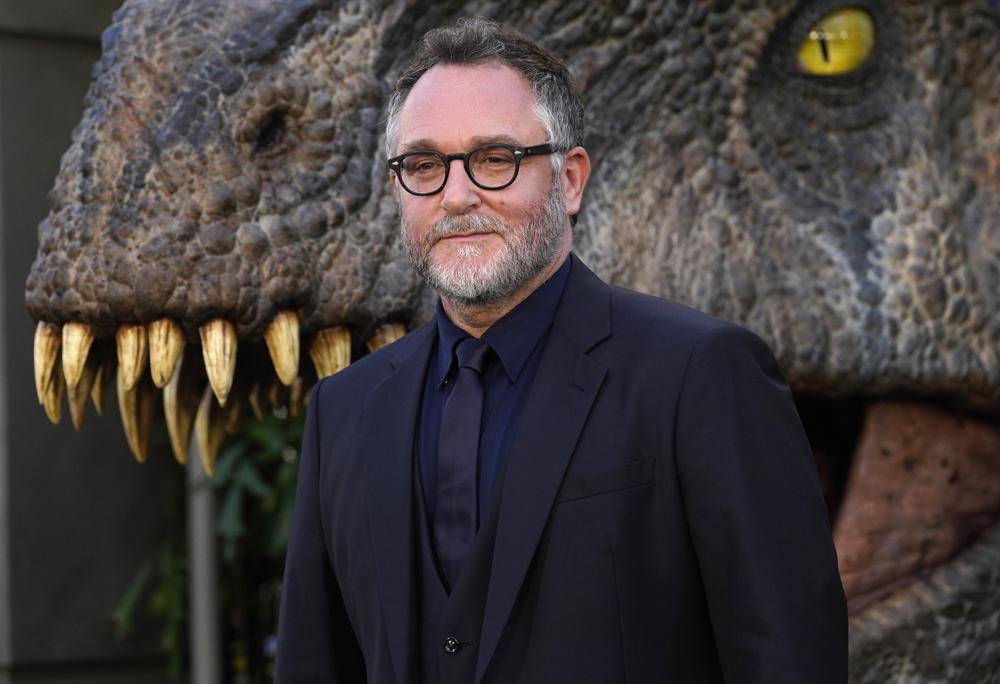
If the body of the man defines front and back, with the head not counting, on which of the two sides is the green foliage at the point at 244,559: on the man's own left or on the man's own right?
on the man's own right

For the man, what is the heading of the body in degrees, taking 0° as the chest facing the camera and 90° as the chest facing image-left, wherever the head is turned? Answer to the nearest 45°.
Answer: approximately 45°

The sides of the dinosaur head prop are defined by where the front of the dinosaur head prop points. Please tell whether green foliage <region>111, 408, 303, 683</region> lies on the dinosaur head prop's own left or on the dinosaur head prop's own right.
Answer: on the dinosaur head prop's own right

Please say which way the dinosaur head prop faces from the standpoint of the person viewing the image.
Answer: facing to the left of the viewer

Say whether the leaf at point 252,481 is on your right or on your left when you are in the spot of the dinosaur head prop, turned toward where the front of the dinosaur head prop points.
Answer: on your right
